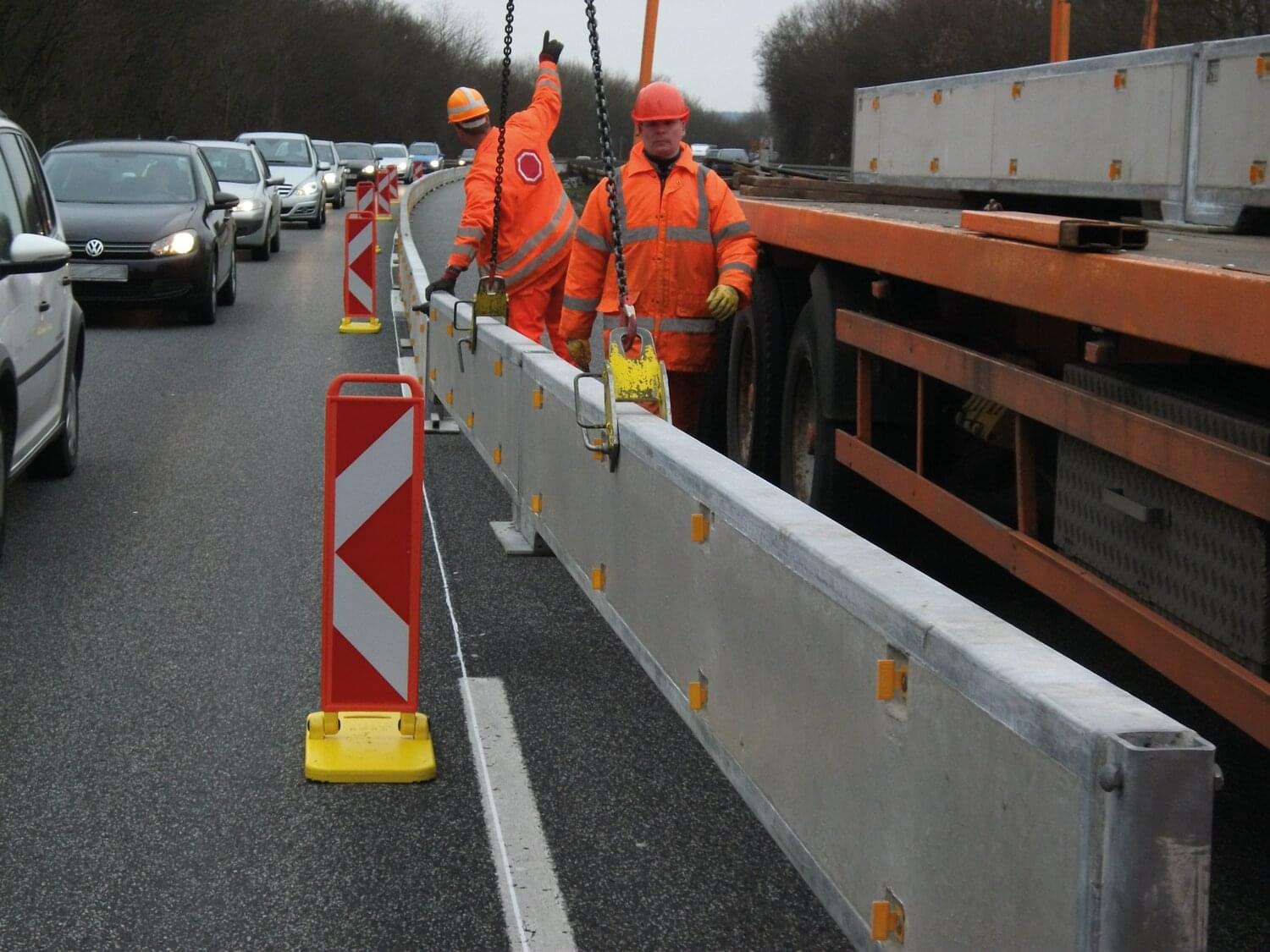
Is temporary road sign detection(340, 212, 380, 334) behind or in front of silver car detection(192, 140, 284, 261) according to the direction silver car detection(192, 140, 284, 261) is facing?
in front

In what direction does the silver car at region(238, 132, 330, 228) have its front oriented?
toward the camera

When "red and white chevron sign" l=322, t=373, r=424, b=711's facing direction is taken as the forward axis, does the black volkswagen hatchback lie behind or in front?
behind

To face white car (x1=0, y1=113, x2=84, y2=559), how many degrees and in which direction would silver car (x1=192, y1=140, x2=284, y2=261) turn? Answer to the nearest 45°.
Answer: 0° — it already faces it

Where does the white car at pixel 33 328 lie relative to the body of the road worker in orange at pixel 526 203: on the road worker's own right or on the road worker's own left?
on the road worker's own left

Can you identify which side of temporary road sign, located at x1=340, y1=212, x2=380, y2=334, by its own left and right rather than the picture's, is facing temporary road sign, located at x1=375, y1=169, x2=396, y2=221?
back

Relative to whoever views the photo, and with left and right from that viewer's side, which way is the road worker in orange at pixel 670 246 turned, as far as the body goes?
facing the viewer

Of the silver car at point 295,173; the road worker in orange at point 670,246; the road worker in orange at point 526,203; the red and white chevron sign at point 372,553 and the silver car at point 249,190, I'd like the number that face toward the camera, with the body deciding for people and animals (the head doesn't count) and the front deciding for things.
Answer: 4

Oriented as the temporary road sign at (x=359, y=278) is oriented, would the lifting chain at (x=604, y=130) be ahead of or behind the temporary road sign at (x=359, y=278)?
ahead

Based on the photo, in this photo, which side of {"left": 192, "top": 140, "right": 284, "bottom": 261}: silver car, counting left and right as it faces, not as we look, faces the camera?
front

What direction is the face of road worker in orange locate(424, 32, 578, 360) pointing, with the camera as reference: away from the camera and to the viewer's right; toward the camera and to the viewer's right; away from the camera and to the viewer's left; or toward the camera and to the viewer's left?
away from the camera and to the viewer's left

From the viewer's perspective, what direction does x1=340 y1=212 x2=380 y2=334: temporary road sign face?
toward the camera
